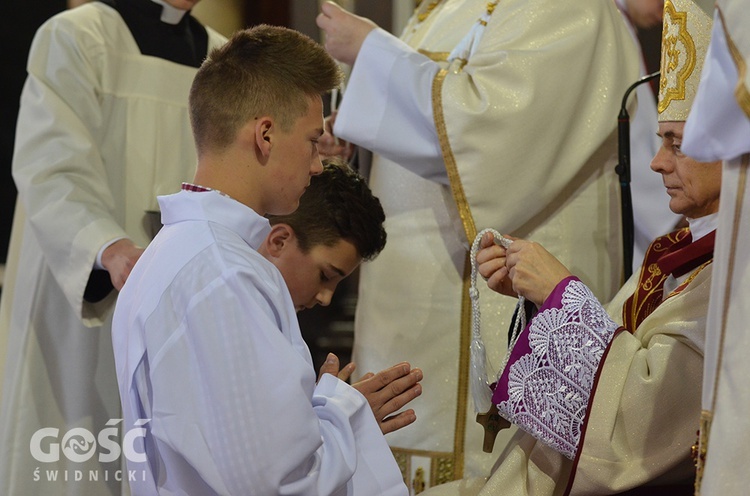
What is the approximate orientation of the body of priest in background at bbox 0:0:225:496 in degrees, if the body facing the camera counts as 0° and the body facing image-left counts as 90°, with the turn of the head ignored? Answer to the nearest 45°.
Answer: approximately 315°

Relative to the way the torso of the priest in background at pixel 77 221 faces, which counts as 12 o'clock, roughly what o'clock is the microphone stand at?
The microphone stand is roughly at 11 o'clock from the priest in background.
